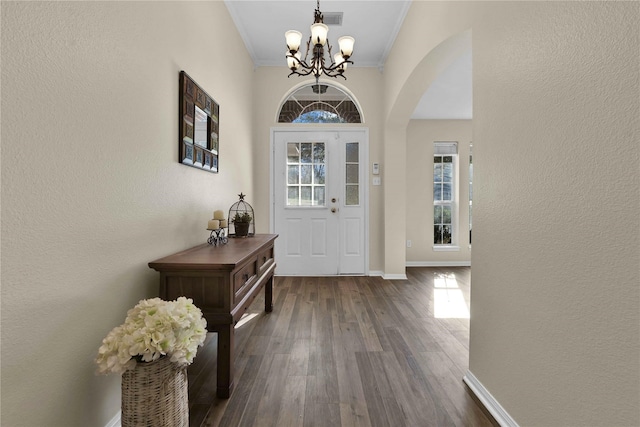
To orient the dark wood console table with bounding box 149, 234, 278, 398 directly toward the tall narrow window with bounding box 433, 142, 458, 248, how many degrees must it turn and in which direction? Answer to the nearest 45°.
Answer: approximately 45° to its left

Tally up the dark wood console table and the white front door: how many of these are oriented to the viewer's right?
1

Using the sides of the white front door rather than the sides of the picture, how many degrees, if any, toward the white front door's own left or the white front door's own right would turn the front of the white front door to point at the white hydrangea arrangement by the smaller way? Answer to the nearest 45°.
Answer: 0° — it already faces it

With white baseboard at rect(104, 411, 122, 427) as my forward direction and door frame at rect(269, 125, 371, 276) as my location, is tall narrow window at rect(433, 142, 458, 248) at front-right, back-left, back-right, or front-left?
back-left

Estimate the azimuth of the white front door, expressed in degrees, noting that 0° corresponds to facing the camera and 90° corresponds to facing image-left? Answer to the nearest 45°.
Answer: approximately 0°

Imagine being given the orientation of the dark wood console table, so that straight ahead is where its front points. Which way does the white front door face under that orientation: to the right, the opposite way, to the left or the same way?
to the right

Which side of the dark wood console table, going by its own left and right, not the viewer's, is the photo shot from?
right

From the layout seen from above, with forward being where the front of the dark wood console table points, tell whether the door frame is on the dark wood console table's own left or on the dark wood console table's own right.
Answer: on the dark wood console table's own left
